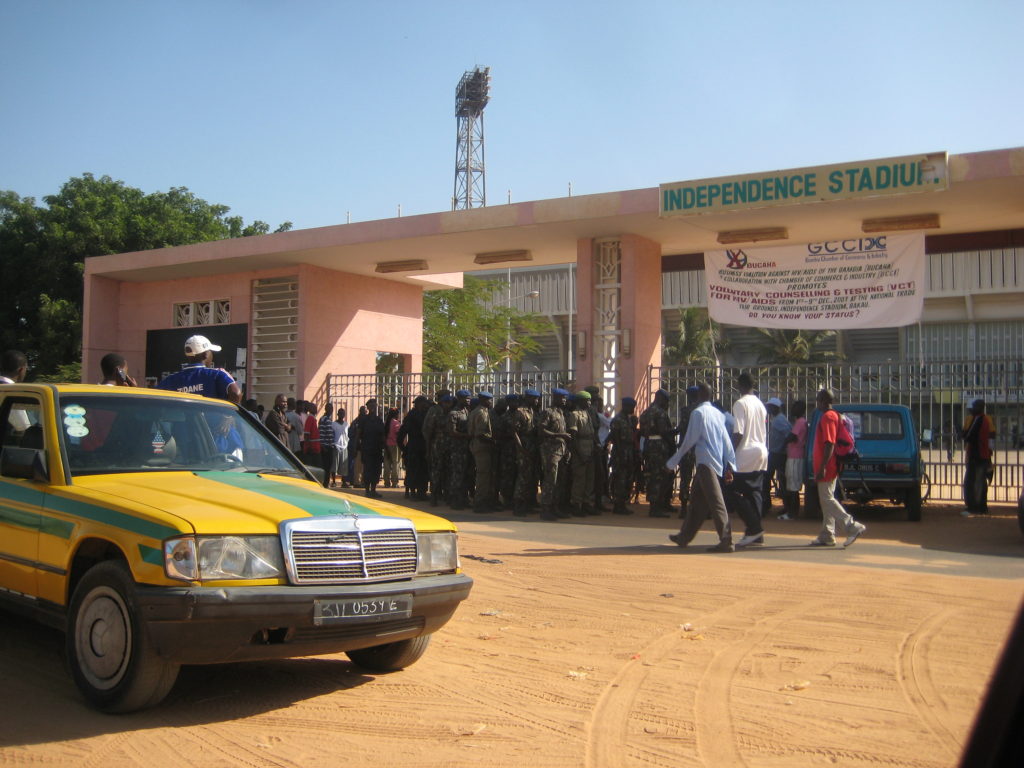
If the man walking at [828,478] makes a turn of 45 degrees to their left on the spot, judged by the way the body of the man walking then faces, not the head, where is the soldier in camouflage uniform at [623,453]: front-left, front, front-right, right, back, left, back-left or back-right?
right

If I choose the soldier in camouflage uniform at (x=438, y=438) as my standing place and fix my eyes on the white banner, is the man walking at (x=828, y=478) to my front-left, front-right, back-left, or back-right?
front-right

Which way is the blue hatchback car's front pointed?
away from the camera

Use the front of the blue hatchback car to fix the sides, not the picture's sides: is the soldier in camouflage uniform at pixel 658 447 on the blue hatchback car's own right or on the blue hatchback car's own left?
on the blue hatchback car's own left

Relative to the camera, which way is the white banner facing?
toward the camera

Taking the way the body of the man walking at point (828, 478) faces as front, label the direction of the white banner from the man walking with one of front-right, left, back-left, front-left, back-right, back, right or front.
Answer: right

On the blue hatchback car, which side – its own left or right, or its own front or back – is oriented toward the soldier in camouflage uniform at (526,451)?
left

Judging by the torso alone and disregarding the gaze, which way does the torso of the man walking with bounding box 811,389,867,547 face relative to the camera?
to the viewer's left

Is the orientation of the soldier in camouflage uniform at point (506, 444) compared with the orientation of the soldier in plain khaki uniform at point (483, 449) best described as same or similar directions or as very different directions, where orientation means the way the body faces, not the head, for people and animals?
same or similar directions

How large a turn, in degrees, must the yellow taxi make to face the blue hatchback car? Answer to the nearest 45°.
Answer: approximately 90° to its left

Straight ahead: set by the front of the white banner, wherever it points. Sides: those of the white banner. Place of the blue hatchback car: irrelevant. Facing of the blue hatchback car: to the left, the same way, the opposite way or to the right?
the opposite way

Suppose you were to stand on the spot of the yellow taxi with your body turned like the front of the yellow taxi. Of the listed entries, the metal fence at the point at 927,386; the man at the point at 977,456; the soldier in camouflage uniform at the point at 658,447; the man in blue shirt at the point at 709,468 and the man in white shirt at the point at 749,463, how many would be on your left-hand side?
5

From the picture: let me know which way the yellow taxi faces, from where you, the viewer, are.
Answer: facing the viewer and to the right of the viewer

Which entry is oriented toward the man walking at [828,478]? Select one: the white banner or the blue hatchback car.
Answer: the white banner
